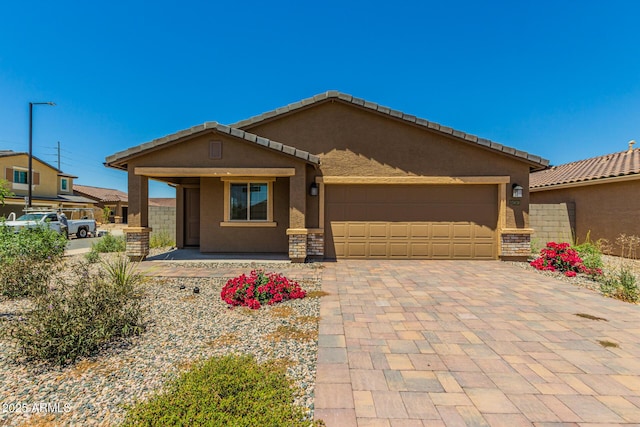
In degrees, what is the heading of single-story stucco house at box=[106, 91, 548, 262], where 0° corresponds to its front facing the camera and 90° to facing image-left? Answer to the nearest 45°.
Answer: approximately 0°

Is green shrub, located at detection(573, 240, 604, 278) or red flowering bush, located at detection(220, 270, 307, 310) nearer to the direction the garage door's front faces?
the red flowering bush

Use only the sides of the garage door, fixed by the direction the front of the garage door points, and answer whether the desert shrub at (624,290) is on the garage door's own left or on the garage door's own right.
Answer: on the garage door's own left

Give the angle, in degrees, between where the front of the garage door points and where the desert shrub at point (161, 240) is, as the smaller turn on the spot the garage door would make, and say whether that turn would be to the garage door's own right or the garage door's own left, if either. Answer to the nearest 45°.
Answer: approximately 90° to the garage door's own right

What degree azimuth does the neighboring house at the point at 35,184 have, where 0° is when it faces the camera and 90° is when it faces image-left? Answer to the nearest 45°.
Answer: approximately 315°

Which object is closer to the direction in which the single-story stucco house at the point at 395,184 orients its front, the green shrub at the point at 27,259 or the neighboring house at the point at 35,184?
the green shrub
